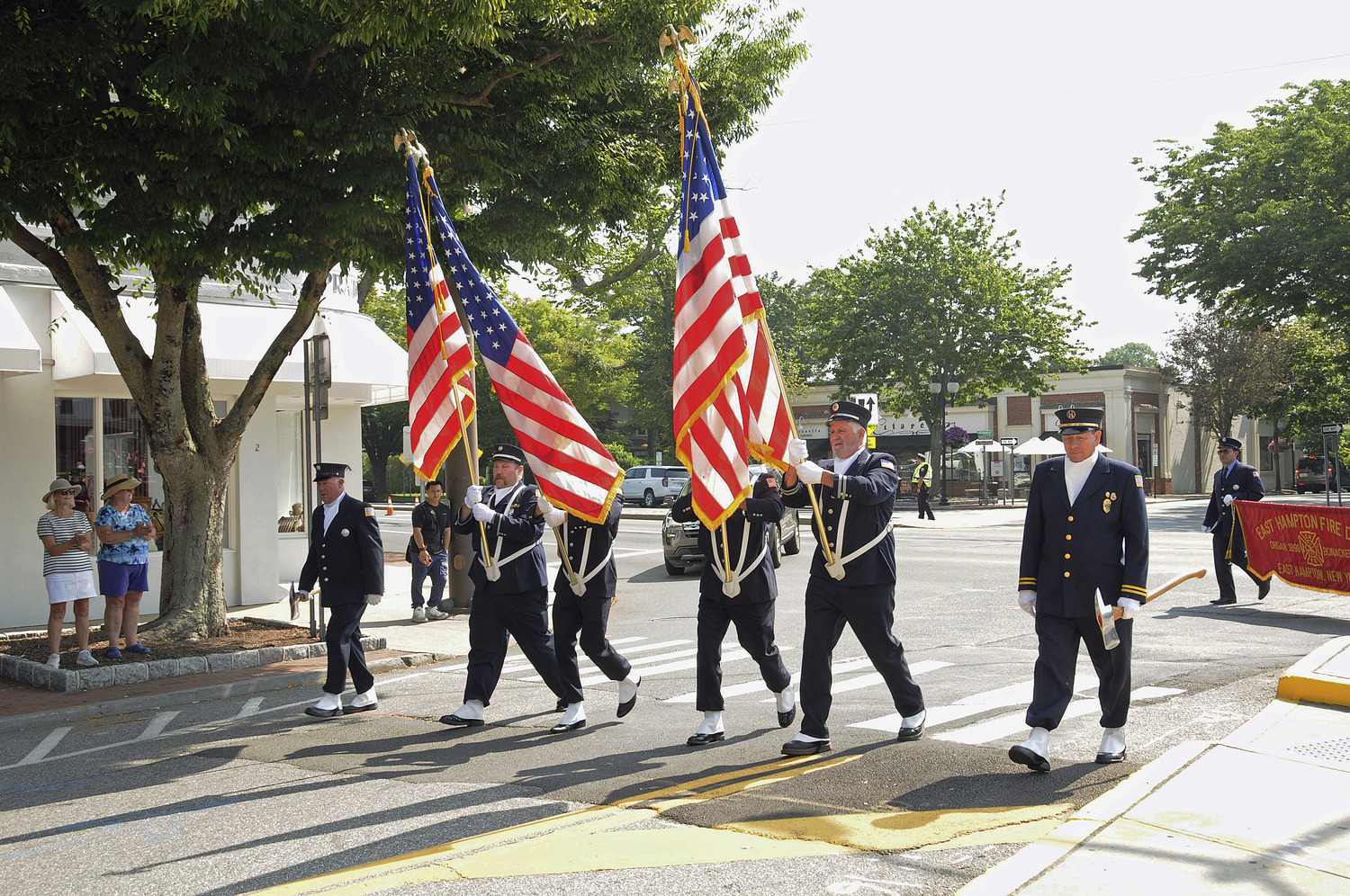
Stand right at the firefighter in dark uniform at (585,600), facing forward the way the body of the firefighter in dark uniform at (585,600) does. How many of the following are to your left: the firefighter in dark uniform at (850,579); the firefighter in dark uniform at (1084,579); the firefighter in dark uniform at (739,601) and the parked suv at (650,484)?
3

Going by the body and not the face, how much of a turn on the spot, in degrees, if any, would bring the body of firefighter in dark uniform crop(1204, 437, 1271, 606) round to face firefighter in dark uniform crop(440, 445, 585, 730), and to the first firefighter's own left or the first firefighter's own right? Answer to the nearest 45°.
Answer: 0° — they already face them

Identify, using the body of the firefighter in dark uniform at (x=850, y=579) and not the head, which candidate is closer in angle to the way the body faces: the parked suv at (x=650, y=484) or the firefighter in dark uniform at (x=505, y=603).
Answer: the firefighter in dark uniform

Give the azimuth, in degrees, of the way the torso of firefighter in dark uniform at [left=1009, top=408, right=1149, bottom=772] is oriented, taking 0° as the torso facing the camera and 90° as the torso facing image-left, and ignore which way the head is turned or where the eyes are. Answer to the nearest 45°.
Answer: approximately 45°

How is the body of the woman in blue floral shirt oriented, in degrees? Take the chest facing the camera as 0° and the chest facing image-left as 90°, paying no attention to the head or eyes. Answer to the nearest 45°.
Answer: approximately 315°

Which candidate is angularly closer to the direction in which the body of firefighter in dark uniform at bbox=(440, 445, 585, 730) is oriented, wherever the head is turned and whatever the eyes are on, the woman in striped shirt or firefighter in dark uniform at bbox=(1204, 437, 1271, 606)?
the woman in striped shirt

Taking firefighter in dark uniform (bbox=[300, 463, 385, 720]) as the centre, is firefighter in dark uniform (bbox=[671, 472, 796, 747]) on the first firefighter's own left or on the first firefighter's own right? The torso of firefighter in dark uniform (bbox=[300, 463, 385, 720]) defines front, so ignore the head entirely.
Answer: on the first firefighter's own left

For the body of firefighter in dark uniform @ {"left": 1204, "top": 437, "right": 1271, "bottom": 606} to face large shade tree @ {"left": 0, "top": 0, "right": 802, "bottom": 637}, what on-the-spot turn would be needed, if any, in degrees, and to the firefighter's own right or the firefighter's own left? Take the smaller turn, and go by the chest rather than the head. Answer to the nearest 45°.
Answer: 0° — they already face it

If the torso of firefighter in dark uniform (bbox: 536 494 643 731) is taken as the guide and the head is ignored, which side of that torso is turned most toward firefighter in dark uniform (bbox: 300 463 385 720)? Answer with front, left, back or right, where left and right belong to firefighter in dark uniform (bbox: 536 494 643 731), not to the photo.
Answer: right

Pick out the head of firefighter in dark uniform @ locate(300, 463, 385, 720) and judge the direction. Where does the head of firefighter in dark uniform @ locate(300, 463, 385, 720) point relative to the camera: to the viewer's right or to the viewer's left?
to the viewer's left

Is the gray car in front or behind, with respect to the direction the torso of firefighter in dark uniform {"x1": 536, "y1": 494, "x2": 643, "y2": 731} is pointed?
behind
